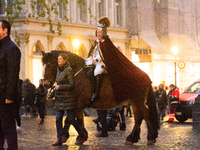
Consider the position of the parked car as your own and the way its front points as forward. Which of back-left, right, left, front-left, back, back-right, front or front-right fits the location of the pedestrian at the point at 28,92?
front-right

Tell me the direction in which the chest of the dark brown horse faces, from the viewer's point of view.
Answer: to the viewer's left

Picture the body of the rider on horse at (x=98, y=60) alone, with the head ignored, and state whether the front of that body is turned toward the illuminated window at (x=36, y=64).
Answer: no

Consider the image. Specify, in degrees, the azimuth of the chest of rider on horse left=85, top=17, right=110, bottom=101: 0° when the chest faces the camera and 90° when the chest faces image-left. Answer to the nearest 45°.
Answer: approximately 45°

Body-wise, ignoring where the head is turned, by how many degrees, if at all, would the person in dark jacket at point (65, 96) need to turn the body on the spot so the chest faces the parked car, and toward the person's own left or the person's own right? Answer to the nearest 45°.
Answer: approximately 135° to the person's own right

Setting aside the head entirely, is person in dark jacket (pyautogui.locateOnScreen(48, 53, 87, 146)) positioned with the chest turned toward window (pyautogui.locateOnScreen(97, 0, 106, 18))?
no

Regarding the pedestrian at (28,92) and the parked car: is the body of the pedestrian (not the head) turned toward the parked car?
no

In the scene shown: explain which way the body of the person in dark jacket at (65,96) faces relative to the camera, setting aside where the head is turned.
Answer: to the viewer's left

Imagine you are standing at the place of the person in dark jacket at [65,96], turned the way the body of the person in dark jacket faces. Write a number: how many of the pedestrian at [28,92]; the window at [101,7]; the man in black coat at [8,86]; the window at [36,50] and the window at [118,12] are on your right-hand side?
4

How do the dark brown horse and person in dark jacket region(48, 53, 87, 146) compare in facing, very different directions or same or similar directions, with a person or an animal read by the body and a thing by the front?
same or similar directions

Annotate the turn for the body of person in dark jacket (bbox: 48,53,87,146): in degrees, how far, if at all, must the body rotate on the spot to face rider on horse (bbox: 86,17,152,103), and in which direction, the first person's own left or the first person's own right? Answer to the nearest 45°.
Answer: approximately 180°

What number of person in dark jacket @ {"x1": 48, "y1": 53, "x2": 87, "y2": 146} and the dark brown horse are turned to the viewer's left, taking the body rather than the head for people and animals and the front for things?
2

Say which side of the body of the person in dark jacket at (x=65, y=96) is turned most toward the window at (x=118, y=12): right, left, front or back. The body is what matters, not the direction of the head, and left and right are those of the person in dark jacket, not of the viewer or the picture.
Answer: right
